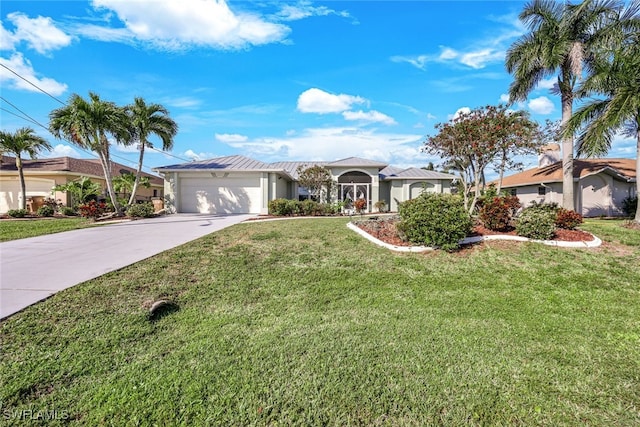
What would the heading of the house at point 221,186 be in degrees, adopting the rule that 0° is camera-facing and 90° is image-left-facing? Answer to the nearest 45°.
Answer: approximately 0°

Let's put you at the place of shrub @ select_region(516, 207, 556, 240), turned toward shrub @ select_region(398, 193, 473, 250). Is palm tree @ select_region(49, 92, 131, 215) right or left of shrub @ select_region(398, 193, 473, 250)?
right

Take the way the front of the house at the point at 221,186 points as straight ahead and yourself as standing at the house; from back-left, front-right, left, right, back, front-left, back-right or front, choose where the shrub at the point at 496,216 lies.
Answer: front-left

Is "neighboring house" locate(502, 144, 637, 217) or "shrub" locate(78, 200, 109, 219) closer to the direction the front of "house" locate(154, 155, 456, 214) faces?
the shrub

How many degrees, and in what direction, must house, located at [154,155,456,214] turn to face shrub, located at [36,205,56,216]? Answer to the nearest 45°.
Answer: approximately 90° to its right

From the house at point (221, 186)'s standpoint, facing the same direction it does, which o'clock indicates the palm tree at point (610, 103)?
The palm tree is roughly at 10 o'clock from the house.

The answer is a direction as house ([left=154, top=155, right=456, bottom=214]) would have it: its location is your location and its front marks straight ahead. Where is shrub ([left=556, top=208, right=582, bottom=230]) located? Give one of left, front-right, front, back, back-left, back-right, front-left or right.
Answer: front-left

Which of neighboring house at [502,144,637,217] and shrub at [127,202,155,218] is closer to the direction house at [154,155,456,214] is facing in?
the shrub

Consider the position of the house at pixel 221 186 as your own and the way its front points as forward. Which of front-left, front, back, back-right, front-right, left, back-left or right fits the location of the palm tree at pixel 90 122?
front-right

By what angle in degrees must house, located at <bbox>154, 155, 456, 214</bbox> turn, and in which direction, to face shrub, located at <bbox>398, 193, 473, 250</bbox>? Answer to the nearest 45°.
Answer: approximately 45° to its left

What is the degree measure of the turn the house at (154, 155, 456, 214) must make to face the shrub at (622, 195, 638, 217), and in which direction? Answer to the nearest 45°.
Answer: approximately 90° to its left

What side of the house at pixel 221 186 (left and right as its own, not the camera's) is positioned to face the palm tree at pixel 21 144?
right
